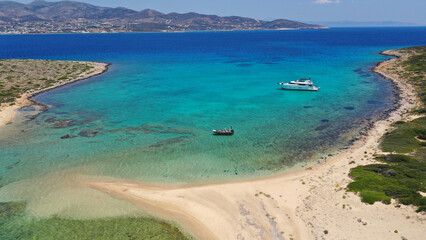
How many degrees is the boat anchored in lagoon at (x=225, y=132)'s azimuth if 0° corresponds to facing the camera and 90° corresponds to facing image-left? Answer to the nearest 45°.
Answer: approximately 90°
